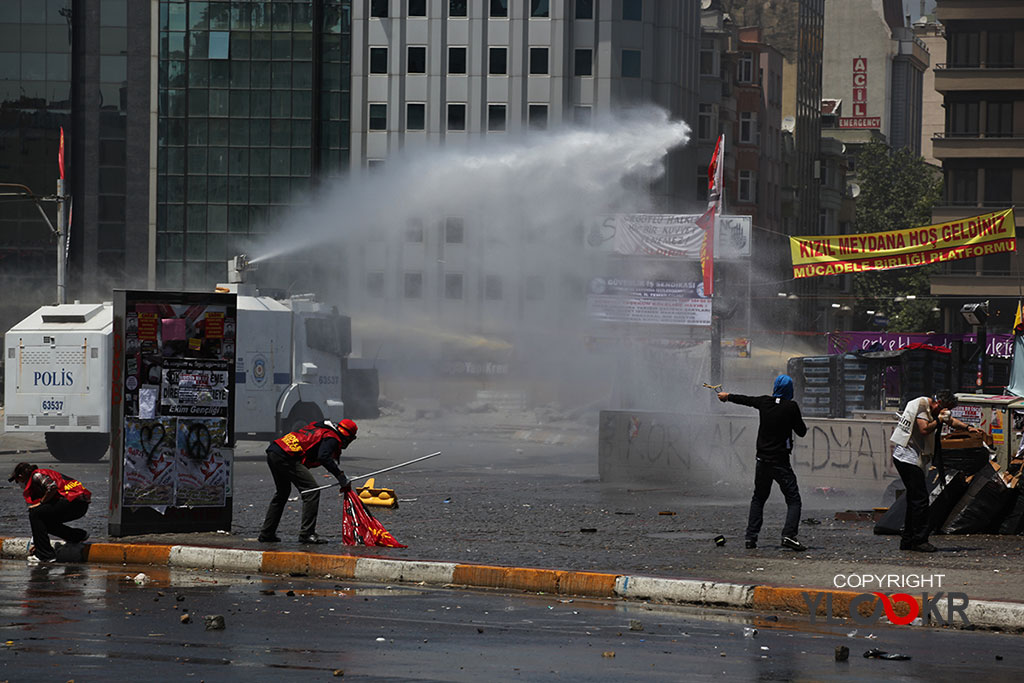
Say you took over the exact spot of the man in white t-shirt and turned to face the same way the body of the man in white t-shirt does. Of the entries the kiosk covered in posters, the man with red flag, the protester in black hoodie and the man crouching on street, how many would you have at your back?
4

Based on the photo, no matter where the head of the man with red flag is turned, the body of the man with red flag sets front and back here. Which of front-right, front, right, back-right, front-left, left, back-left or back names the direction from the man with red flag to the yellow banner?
front-left

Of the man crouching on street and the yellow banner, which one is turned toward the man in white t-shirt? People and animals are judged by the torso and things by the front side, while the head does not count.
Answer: the yellow banner

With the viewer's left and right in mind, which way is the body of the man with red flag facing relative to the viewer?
facing to the right of the viewer

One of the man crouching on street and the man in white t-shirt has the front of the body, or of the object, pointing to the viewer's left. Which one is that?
the man crouching on street

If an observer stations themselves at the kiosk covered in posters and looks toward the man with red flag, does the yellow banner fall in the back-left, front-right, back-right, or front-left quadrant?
front-left

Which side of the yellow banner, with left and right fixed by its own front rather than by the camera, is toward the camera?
front

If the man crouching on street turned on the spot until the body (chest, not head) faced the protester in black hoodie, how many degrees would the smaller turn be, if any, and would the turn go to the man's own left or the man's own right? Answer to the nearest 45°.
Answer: approximately 180°

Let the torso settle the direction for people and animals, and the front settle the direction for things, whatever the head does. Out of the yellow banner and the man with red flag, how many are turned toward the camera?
1

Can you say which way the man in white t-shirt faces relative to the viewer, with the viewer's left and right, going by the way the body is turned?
facing to the right of the viewer

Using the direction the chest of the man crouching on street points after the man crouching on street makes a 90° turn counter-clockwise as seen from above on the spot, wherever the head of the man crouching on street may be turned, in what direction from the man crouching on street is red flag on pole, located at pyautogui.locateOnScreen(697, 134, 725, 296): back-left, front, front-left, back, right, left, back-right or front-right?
back-left

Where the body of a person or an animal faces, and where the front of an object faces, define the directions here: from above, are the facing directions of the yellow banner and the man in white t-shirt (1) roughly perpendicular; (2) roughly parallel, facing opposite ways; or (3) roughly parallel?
roughly perpendicular

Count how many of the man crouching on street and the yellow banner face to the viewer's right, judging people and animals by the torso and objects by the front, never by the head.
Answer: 0

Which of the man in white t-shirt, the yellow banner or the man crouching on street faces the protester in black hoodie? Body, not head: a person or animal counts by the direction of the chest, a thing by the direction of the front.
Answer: the yellow banner

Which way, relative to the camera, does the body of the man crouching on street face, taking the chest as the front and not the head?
to the viewer's left

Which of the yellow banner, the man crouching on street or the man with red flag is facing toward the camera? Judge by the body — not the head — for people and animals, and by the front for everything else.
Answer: the yellow banner

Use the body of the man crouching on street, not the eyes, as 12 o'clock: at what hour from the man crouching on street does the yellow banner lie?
The yellow banner is roughly at 5 o'clock from the man crouching on street.

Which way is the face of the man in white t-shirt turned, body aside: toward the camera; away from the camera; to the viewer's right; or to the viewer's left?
to the viewer's right
